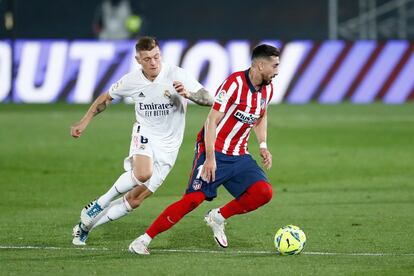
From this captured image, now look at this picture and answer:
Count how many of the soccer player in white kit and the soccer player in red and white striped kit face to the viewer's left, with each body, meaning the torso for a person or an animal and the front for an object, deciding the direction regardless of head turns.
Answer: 0

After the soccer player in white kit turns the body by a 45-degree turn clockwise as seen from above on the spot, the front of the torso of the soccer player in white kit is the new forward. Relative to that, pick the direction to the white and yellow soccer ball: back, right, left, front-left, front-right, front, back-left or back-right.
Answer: left

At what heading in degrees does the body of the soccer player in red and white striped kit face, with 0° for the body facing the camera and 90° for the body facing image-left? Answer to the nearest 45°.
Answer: approximately 315°

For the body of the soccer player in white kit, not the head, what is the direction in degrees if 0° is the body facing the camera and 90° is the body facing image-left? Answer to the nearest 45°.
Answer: approximately 0°

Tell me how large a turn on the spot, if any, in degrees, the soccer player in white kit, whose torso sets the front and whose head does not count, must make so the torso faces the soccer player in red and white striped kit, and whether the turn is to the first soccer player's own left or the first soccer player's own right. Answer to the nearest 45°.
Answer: approximately 45° to the first soccer player's own left

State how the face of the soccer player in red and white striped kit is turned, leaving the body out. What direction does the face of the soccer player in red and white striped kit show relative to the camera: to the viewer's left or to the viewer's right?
to the viewer's right
